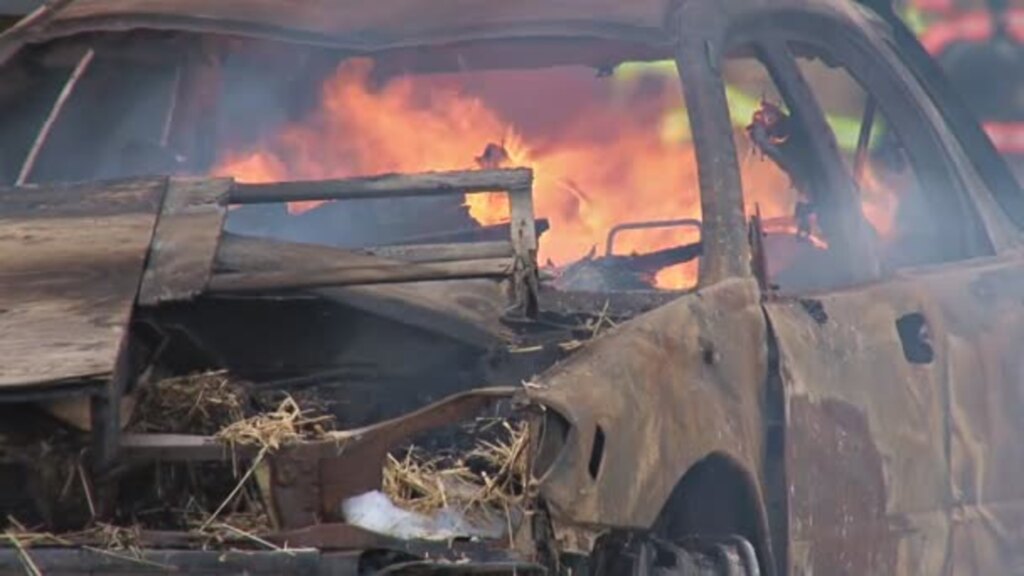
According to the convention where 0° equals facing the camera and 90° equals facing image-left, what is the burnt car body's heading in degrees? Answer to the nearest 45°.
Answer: approximately 45°
